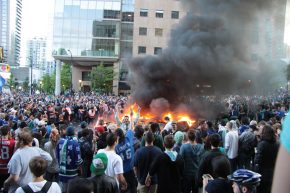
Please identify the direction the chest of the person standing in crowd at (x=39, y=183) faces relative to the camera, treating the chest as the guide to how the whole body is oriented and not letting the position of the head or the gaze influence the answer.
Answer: away from the camera

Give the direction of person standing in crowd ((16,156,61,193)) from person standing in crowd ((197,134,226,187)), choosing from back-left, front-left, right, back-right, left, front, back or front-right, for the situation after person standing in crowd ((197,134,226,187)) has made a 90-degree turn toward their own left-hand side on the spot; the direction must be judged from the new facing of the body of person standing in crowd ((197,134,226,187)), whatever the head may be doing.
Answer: front-left

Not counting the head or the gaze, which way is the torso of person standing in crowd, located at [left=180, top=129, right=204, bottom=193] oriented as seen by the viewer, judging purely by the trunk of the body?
away from the camera

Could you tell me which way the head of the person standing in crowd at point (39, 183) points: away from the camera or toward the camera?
away from the camera

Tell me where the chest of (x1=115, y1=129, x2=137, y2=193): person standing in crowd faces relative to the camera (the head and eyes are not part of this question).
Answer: away from the camera

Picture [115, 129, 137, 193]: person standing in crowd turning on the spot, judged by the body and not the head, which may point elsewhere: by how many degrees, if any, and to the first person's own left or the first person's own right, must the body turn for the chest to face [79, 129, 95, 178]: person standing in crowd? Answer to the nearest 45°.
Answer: approximately 45° to the first person's own left

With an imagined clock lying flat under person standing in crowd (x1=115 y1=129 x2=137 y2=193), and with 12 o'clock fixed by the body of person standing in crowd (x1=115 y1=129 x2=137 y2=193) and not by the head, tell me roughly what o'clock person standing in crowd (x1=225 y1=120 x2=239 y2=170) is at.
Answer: person standing in crowd (x1=225 y1=120 x2=239 y2=170) is roughly at 2 o'clock from person standing in crowd (x1=115 y1=129 x2=137 y2=193).

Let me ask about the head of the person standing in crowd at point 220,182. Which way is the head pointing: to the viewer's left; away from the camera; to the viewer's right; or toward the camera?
away from the camera

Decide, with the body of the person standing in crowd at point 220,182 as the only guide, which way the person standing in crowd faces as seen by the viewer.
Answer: away from the camera
